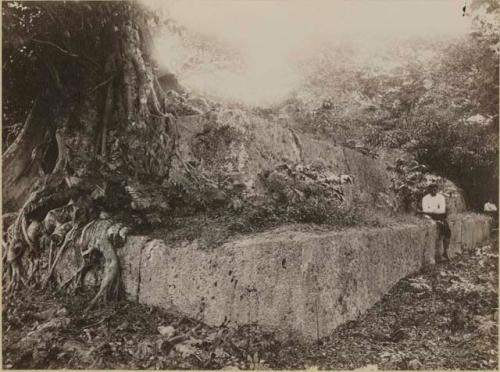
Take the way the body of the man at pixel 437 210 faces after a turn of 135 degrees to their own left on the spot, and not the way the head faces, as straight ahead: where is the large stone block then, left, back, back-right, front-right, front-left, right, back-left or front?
back

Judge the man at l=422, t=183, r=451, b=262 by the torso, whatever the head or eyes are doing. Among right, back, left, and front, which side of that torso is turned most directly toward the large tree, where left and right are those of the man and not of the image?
right

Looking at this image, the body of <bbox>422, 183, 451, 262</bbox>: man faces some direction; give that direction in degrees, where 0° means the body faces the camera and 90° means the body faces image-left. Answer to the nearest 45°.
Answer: approximately 0°

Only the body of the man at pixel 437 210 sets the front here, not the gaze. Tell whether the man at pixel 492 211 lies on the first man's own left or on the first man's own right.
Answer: on the first man's own left

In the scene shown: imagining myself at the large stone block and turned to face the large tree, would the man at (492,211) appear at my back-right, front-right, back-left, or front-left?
back-right
